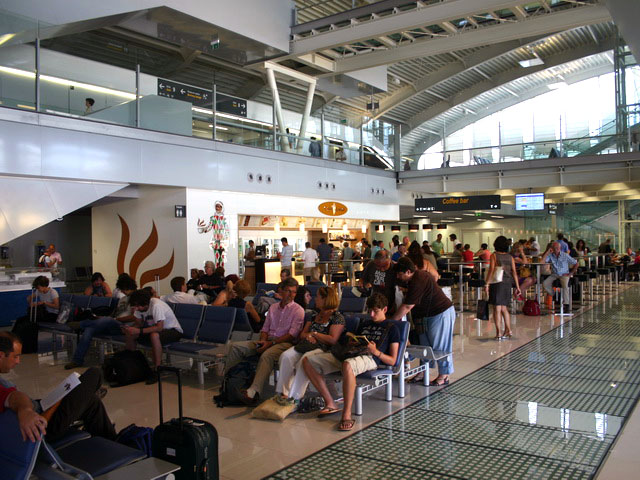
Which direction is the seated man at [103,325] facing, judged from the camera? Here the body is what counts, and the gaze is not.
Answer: to the viewer's left

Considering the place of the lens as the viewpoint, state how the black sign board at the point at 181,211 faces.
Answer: facing the viewer

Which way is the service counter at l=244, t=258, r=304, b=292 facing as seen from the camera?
toward the camera

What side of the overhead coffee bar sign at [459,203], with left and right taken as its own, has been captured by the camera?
front

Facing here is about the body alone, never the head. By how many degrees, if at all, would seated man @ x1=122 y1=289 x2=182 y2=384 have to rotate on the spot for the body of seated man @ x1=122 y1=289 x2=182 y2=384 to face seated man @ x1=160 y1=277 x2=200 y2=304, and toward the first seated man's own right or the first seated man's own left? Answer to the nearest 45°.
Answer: approximately 135° to the first seated man's own right

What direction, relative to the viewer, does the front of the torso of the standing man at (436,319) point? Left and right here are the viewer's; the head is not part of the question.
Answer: facing to the left of the viewer

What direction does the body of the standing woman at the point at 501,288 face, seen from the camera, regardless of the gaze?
away from the camera

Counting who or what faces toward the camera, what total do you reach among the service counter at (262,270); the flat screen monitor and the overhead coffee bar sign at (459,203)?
3

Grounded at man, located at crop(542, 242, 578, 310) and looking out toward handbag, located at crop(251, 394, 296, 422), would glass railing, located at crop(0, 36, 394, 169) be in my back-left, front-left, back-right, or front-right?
front-right

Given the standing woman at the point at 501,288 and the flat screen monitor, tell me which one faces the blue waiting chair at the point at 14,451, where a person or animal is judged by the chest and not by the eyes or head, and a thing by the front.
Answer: the flat screen monitor

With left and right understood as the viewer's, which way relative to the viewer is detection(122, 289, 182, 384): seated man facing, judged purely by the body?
facing the viewer and to the left of the viewer

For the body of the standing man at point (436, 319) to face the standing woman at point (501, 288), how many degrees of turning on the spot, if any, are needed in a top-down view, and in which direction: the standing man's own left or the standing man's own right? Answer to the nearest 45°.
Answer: approximately 90° to the standing man's own right

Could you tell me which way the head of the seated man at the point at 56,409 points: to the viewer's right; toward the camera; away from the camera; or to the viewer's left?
to the viewer's right

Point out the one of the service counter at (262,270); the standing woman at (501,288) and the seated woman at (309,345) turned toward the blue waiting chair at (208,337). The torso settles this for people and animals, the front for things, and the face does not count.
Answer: the service counter

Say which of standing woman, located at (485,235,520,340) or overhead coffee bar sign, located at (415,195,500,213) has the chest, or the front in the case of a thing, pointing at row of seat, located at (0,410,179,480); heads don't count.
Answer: the overhead coffee bar sign

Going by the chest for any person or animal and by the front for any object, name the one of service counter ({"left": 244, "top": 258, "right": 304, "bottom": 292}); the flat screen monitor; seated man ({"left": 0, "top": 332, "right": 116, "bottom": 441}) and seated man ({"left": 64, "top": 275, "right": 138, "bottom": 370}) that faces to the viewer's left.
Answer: seated man ({"left": 64, "top": 275, "right": 138, "bottom": 370})

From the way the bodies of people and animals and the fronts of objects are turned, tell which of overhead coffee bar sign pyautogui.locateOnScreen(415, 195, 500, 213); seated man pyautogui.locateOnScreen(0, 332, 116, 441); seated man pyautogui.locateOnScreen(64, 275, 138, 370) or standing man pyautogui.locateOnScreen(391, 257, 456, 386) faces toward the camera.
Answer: the overhead coffee bar sign

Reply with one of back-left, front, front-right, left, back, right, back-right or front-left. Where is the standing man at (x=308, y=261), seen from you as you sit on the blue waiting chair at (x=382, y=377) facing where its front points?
back-right

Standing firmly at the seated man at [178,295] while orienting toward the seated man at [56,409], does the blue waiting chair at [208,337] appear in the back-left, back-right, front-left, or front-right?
front-left
